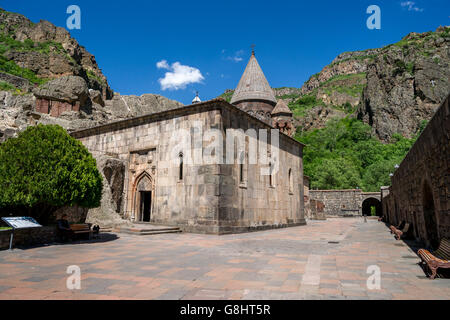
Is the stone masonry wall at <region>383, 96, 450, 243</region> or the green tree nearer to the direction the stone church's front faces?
the green tree

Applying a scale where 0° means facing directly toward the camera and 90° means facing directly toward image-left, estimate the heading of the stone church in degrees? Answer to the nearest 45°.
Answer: approximately 45°

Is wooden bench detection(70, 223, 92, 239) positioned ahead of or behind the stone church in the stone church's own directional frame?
ahead

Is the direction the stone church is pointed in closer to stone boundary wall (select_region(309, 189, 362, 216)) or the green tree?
the green tree

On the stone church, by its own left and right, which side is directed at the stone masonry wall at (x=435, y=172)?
left

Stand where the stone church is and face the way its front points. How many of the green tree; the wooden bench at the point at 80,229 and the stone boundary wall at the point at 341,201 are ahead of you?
2

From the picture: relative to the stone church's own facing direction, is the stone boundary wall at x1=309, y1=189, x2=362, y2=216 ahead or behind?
behind

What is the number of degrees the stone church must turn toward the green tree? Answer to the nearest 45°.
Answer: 0° — it already faces it

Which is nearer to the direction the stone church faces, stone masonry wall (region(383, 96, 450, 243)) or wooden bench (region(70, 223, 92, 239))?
the wooden bench

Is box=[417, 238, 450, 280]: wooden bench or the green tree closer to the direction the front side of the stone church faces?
the green tree
